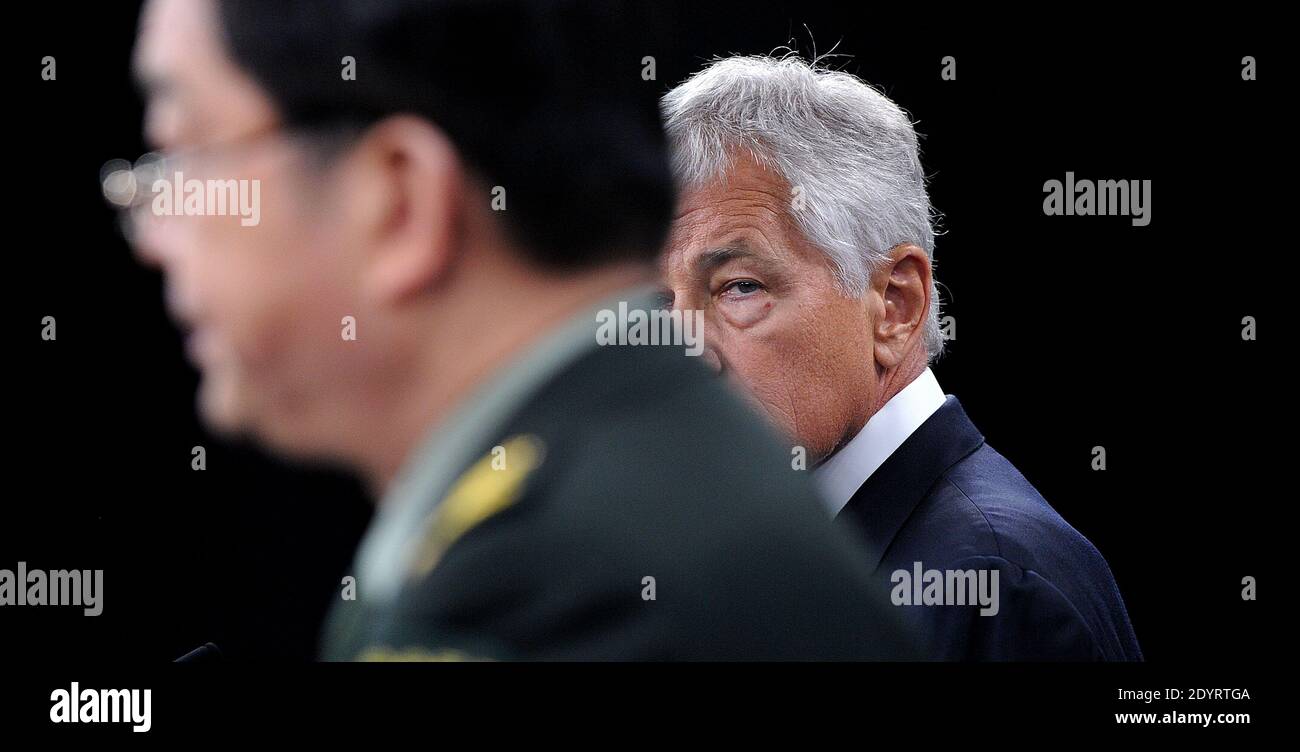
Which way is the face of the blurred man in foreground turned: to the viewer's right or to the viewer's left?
to the viewer's left

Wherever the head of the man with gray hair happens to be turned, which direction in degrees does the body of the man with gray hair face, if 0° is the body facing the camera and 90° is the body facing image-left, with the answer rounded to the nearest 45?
approximately 45°

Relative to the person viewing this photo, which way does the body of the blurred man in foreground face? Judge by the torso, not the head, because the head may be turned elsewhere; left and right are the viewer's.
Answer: facing to the left of the viewer
